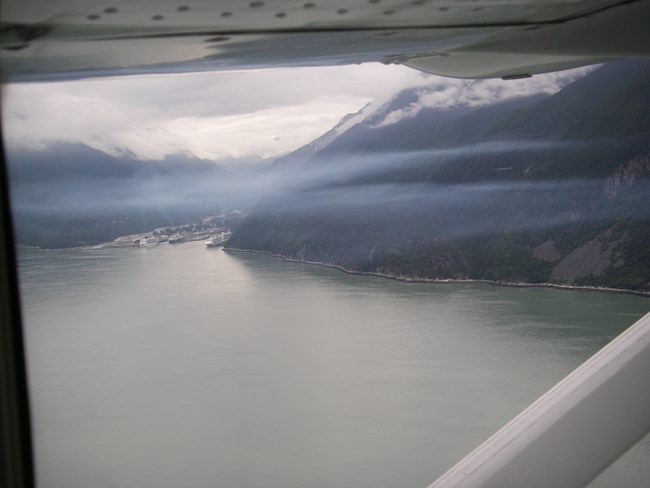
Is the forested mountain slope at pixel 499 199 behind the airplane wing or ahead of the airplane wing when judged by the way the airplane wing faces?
ahead
